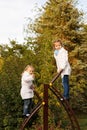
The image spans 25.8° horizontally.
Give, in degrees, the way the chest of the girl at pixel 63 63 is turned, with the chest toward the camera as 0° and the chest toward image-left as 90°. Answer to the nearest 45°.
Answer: approximately 45°

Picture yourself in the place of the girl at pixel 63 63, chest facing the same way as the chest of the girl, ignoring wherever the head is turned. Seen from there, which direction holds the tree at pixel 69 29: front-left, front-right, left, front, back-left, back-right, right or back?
back-right
